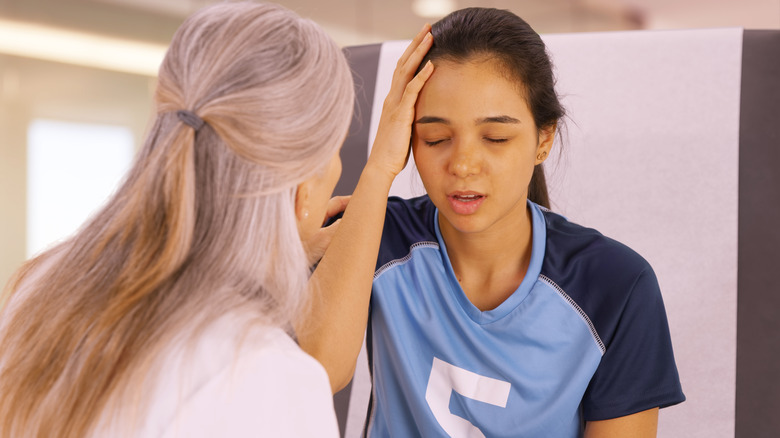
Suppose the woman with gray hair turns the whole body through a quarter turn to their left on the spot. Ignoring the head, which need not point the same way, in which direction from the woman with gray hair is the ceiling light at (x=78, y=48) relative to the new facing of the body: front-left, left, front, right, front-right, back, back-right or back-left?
front-right

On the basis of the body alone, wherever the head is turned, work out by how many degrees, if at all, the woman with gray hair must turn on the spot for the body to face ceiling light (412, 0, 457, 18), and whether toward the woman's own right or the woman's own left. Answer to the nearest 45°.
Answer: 0° — they already face it

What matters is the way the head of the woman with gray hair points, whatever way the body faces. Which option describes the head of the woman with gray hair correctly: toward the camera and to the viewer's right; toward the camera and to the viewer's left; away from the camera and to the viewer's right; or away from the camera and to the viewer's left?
away from the camera and to the viewer's right

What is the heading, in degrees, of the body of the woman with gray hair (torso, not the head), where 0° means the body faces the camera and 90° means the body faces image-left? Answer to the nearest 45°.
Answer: approximately 225°
